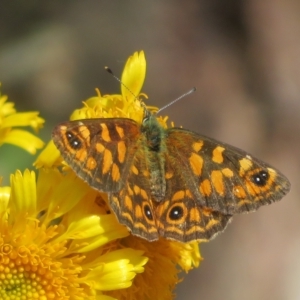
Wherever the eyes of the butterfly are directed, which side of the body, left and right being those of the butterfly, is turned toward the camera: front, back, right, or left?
back
